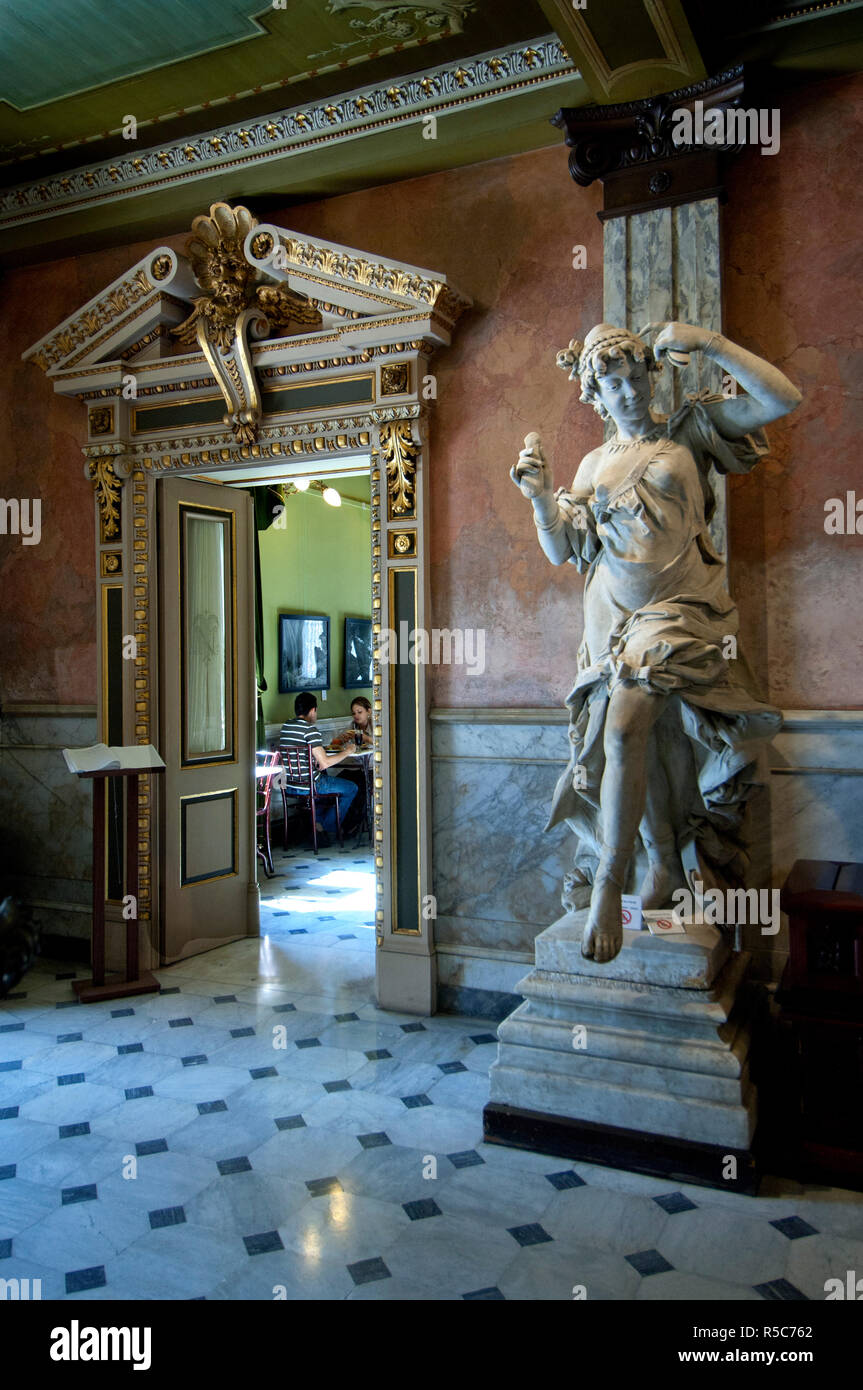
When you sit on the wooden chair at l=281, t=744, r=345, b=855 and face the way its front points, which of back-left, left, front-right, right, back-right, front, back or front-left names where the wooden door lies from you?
back-right

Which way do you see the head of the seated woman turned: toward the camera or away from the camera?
toward the camera

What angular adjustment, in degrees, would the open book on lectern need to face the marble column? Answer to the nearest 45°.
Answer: approximately 45° to its left

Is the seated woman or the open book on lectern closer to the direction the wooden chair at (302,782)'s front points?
the seated woman

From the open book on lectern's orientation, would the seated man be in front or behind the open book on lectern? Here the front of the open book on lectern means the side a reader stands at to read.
behind

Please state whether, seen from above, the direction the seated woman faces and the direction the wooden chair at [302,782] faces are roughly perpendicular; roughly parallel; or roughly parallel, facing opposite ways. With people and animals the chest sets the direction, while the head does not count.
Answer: roughly parallel, facing opposite ways

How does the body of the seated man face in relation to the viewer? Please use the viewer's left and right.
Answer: facing away from the viewer and to the right of the viewer

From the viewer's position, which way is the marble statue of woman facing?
facing the viewer

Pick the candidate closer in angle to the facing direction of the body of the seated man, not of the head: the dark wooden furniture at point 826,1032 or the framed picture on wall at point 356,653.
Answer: the framed picture on wall

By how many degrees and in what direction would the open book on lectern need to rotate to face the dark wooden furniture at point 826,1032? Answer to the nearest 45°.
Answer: approximately 45° to its left

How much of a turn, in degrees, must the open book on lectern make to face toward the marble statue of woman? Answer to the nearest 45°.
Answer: approximately 45° to its left

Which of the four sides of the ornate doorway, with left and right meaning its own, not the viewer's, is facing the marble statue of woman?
left

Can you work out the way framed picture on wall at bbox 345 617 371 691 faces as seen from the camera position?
facing the viewer and to the right of the viewer

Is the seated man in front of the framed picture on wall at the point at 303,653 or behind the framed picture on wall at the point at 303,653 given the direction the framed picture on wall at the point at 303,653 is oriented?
in front
